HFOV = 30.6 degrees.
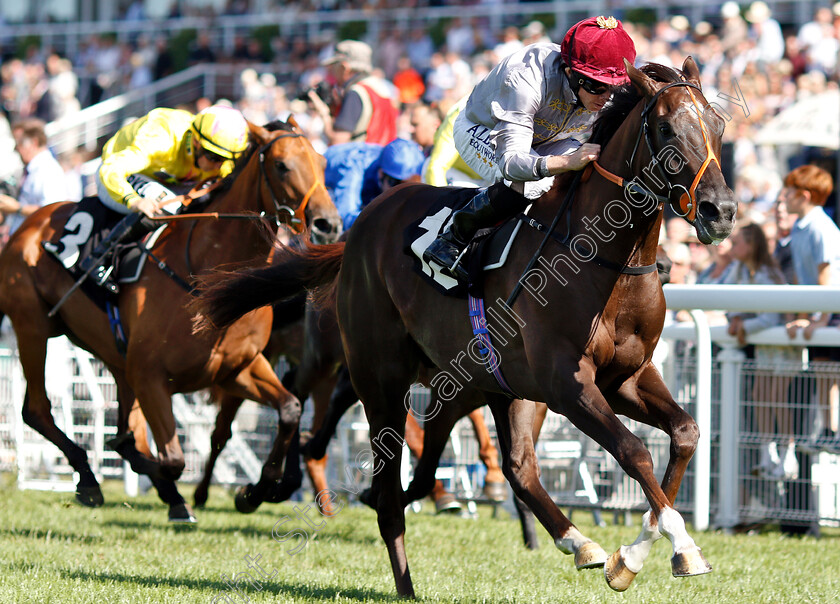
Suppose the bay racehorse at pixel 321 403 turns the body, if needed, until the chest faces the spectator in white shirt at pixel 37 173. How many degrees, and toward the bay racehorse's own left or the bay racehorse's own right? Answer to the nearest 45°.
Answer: approximately 135° to the bay racehorse's own left

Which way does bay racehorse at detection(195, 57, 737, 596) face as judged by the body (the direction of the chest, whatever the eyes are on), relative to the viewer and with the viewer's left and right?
facing the viewer and to the right of the viewer

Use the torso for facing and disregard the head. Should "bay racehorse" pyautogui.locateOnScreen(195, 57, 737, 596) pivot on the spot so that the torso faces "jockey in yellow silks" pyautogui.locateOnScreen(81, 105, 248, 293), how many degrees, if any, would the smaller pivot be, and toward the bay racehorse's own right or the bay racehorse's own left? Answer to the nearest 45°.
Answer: approximately 180°

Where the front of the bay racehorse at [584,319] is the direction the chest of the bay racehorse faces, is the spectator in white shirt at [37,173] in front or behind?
behind
